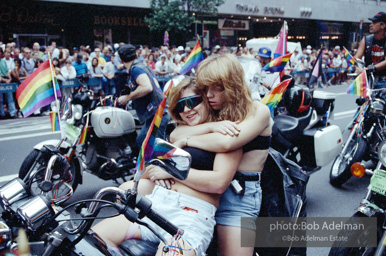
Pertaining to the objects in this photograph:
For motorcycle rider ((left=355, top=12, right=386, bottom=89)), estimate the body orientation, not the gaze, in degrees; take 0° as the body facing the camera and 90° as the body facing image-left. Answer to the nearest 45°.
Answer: approximately 45°

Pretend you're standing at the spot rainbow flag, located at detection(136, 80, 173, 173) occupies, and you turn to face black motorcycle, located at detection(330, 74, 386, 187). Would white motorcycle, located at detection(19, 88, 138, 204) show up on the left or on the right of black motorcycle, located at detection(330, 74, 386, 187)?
left

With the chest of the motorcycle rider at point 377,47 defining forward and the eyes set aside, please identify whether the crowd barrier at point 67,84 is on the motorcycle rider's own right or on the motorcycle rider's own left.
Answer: on the motorcycle rider's own right

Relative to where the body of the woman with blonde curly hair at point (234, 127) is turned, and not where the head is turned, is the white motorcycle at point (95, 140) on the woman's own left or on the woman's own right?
on the woman's own right

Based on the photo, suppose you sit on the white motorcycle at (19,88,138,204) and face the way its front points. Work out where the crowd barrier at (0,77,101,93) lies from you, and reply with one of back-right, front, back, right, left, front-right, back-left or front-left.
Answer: back-right

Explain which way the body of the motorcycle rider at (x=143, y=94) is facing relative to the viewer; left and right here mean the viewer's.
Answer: facing to the left of the viewer

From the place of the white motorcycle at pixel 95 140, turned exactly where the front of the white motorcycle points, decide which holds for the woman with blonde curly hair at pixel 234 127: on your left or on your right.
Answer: on your left

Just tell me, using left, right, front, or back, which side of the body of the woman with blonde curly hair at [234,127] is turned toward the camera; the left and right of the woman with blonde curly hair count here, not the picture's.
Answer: left
